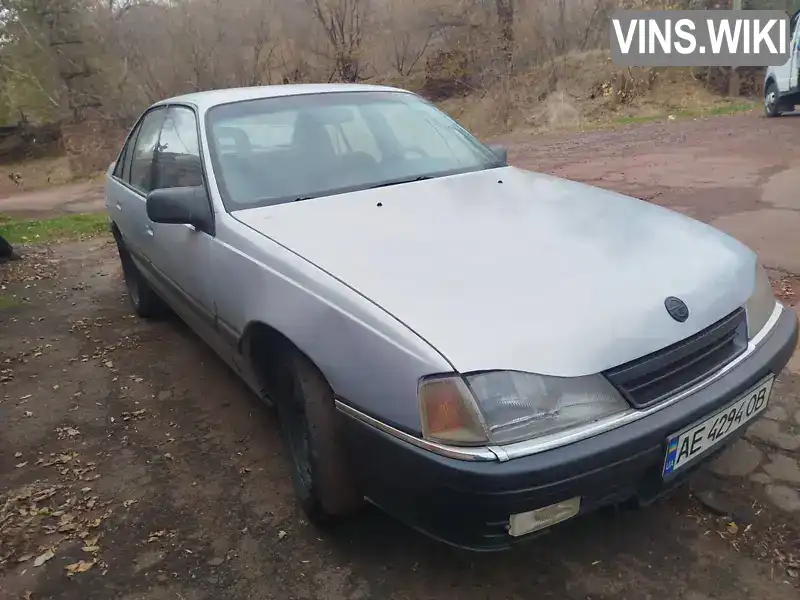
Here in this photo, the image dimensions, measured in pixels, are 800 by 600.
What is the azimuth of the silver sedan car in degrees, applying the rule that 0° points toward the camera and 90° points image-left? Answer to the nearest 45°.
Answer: approximately 315°

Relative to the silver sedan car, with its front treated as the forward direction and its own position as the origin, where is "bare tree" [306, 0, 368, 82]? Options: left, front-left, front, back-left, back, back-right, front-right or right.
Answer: back-left

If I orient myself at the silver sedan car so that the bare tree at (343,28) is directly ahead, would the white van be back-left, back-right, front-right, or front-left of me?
front-right

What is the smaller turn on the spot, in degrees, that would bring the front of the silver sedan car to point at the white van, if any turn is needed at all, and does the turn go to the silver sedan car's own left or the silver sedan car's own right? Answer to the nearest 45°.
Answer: approximately 90° to the silver sedan car's own left
